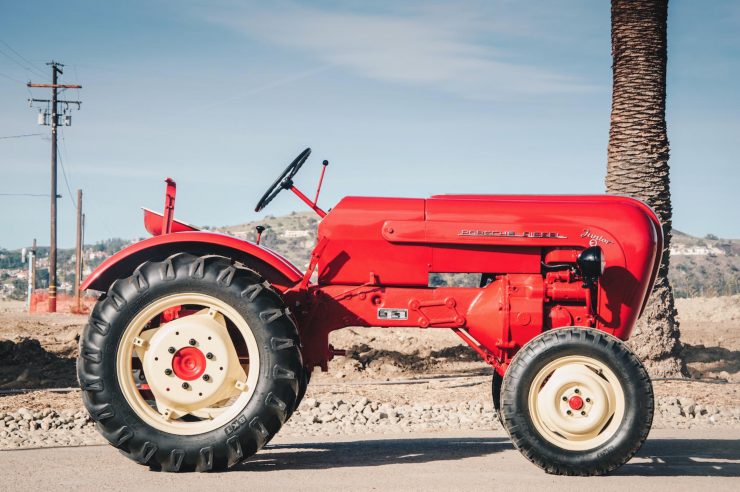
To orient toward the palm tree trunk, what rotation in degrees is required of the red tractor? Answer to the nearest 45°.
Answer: approximately 45° to its left

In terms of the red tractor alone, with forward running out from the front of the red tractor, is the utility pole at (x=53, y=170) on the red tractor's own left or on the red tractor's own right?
on the red tractor's own left

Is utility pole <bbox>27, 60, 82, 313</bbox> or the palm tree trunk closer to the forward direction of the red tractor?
the palm tree trunk

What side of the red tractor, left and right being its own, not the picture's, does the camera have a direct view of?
right

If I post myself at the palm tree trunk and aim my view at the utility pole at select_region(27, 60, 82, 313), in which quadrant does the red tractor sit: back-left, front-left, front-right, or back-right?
back-left
